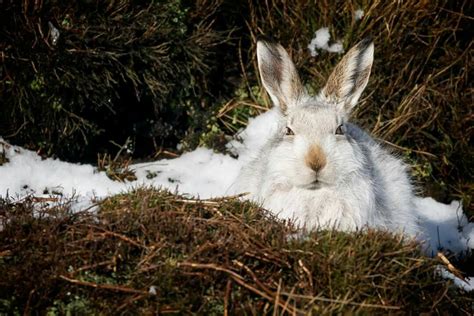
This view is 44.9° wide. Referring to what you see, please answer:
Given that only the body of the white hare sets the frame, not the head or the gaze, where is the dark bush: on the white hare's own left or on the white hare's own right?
on the white hare's own right

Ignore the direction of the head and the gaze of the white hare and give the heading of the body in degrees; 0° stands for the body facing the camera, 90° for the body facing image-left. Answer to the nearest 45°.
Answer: approximately 0°
